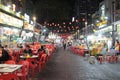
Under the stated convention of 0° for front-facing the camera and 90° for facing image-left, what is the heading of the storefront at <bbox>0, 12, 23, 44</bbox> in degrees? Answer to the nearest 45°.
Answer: approximately 315°

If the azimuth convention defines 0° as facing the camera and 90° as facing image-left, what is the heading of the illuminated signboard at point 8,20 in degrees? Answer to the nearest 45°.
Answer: approximately 315°
